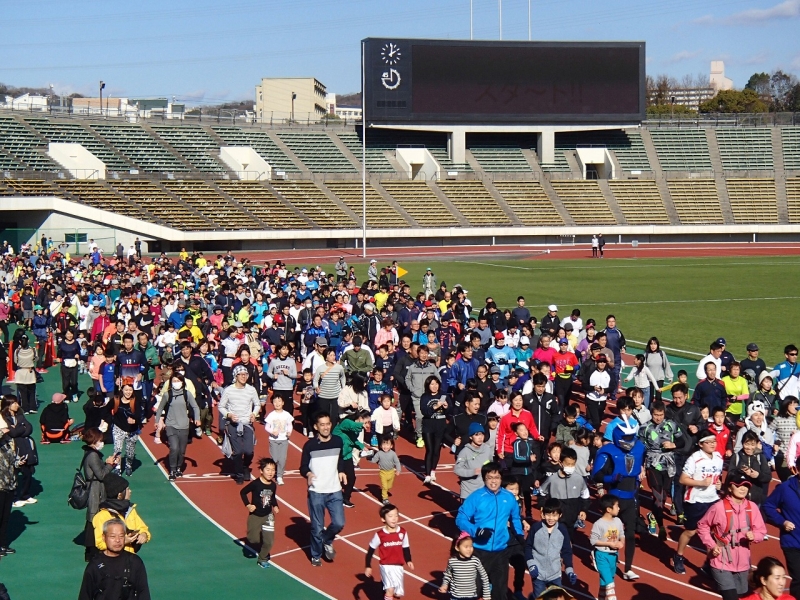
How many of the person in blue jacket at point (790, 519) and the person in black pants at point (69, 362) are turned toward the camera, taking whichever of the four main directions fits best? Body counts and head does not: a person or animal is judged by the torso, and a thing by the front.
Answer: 2

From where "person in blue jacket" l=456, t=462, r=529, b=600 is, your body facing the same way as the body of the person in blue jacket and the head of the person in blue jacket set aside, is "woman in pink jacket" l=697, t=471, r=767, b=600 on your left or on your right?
on your left

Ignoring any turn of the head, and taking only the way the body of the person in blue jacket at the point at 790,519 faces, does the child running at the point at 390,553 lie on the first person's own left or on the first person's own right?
on the first person's own right

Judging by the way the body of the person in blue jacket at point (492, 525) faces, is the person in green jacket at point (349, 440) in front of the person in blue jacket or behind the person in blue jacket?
behind

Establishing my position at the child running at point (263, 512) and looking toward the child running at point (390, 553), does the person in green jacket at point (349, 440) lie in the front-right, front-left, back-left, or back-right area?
back-left

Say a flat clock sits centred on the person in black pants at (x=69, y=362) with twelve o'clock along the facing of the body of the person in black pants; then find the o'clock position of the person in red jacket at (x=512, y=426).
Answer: The person in red jacket is roughly at 11 o'clock from the person in black pants.

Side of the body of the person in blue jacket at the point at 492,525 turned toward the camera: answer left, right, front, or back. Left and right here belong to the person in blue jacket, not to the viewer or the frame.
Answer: front

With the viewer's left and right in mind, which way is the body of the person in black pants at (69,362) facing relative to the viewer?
facing the viewer

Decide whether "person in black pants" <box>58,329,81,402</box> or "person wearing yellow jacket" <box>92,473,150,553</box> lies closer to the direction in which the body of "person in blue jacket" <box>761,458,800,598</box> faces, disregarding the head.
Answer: the person wearing yellow jacket

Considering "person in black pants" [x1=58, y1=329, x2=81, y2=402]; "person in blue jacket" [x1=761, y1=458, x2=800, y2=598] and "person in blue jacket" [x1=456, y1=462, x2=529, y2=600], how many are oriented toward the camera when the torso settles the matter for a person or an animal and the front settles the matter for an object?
3

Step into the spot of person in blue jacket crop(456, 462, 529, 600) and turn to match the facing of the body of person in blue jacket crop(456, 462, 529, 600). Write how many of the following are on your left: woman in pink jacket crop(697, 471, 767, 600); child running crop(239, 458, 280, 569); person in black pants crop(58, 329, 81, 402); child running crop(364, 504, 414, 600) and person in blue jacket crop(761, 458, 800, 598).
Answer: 2

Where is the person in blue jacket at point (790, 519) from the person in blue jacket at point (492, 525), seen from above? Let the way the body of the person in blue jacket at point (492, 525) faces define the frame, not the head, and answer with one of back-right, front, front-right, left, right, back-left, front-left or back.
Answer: left

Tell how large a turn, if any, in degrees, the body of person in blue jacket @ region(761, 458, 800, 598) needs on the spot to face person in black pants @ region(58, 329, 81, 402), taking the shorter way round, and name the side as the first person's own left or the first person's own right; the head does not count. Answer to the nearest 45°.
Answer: approximately 135° to the first person's own right
